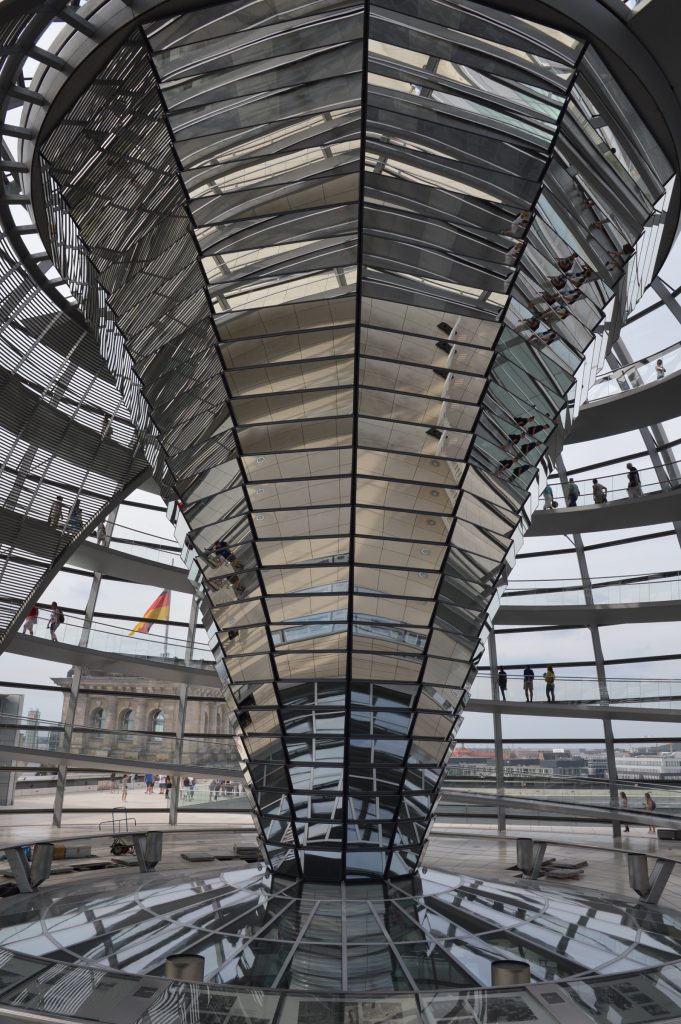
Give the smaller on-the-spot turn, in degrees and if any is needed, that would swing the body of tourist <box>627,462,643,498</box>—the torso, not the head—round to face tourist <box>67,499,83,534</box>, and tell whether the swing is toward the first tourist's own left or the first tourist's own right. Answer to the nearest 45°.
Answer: approximately 45° to the first tourist's own left

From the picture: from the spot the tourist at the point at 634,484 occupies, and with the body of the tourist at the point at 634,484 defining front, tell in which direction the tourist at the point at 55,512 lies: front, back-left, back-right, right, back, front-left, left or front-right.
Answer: front-left

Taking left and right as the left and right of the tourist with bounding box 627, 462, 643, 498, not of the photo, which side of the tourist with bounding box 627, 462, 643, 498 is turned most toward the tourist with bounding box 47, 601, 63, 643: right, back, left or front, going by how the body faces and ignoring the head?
front

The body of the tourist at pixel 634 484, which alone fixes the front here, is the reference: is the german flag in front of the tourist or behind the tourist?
in front

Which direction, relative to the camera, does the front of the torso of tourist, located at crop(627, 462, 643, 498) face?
to the viewer's left

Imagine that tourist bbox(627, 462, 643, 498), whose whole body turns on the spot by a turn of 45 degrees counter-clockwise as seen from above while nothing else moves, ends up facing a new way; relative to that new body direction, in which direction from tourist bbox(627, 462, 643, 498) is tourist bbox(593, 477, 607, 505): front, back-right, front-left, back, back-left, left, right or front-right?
front-right

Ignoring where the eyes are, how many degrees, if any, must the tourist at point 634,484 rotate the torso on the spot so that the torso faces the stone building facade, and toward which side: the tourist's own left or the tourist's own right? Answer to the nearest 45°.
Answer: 0° — they already face it

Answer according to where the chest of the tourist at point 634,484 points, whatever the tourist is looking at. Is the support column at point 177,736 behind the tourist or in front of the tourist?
in front

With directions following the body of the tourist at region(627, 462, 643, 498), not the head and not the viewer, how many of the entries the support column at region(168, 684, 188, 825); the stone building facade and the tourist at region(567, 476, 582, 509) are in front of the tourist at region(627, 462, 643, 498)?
3
